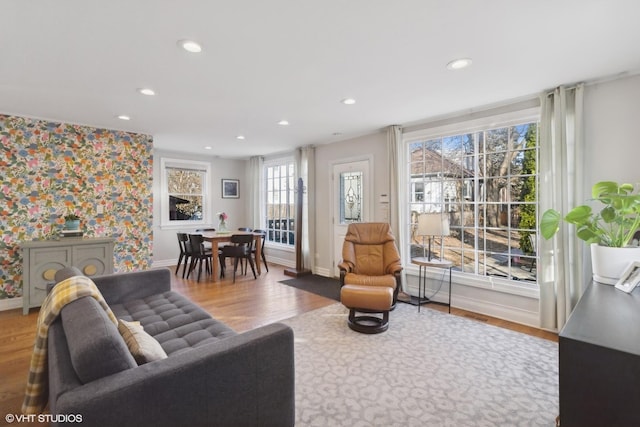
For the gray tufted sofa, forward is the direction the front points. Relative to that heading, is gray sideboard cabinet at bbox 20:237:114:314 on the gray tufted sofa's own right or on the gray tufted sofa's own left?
on the gray tufted sofa's own left

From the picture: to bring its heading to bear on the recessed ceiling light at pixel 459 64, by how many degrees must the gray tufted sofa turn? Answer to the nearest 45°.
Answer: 0° — it already faces it

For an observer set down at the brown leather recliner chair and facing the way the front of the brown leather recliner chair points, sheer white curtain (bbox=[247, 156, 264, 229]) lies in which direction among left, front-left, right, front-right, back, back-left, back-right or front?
back-right

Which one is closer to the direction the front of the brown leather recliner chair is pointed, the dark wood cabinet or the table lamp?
the dark wood cabinet

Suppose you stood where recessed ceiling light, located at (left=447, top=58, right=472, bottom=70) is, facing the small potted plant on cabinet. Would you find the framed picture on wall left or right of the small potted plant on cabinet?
right
